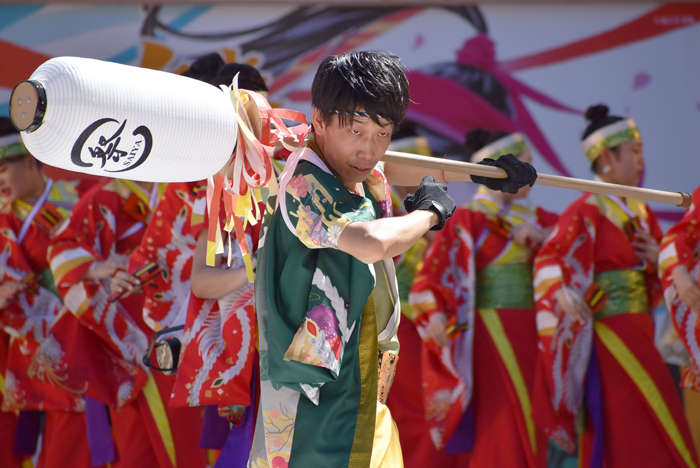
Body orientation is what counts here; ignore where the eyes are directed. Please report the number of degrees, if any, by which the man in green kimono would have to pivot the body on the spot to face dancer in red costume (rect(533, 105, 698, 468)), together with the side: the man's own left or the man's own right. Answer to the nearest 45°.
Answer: approximately 90° to the man's own left

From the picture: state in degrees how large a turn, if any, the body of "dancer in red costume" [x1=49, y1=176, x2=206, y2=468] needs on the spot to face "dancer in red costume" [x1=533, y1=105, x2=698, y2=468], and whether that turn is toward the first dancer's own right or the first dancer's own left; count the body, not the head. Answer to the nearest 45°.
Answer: approximately 45° to the first dancer's own left

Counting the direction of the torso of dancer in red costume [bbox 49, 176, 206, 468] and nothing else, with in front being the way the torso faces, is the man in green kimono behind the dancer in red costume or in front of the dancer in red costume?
in front

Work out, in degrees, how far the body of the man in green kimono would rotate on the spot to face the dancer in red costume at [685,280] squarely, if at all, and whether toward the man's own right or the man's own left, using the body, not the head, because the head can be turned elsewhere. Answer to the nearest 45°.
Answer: approximately 90° to the man's own left

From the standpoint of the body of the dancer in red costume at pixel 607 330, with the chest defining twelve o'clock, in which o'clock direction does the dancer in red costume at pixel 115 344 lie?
the dancer in red costume at pixel 115 344 is roughly at 4 o'clock from the dancer in red costume at pixel 607 330.

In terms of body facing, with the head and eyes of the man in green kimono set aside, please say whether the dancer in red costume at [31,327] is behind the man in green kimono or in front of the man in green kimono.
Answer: behind

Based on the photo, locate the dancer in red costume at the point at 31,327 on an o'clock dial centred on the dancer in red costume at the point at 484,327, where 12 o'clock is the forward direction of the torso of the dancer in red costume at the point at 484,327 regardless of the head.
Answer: the dancer in red costume at the point at 31,327 is roughly at 4 o'clock from the dancer in red costume at the point at 484,327.

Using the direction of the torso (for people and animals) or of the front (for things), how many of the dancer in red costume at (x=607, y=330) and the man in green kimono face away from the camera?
0

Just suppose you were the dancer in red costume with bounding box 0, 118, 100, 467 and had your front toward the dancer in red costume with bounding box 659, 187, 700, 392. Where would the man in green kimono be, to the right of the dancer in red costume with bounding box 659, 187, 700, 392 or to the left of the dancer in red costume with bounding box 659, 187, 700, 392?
right

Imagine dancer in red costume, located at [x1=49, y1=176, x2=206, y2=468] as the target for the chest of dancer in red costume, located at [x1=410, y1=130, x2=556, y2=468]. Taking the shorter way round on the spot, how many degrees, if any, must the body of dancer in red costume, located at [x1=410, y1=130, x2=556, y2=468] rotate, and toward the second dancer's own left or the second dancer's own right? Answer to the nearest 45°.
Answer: approximately 135° to the second dancer's own right

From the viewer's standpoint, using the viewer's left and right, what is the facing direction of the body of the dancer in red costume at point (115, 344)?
facing the viewer and to the right of the viewer
